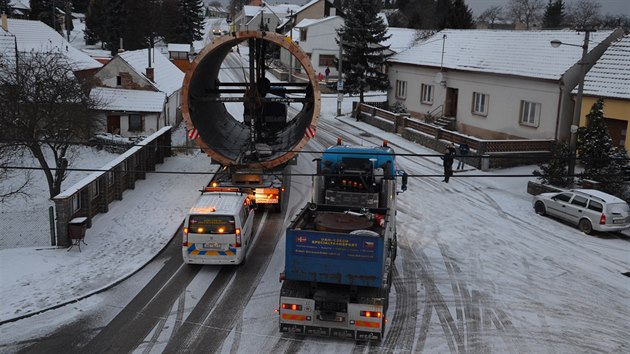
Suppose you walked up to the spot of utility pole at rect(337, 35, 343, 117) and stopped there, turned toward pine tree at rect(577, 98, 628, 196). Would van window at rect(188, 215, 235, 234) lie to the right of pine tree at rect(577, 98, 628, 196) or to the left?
right

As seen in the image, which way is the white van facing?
away from the camera

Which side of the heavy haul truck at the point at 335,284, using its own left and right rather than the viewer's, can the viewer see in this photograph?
back

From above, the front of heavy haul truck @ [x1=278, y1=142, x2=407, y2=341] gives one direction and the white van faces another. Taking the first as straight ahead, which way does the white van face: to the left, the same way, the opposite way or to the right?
the same way

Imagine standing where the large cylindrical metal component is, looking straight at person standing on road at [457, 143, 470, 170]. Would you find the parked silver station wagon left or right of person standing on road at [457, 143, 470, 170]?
right

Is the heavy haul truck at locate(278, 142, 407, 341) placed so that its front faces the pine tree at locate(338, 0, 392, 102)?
yes

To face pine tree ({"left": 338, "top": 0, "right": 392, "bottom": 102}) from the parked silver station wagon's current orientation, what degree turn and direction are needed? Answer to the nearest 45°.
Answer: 0° — it already faces it

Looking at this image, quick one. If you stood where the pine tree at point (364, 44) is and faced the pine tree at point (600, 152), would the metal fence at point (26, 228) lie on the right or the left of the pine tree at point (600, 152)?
right

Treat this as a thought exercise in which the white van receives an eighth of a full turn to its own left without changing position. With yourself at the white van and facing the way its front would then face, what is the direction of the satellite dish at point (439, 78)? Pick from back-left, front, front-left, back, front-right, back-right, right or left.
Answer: right

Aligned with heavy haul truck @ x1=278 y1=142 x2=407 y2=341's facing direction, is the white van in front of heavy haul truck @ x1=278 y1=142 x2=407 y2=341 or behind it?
in front

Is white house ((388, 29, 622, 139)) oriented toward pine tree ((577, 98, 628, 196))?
no
